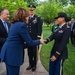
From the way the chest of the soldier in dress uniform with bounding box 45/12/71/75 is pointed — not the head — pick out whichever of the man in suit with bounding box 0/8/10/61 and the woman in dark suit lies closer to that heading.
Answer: the woman in dark suit

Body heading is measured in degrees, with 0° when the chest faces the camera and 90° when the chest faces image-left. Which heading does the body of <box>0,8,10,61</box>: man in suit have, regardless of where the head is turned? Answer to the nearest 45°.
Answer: approximately 315°

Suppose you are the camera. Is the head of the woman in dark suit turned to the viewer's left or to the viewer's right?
to the viewer's right

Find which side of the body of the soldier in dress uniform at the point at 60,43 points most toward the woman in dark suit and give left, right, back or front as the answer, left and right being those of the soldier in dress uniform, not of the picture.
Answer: front

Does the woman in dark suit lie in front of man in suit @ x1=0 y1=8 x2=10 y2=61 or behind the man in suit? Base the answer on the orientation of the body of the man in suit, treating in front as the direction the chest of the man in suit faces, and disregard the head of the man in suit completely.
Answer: in front

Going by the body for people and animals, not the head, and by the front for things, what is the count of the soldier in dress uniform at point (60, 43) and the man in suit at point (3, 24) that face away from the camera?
0

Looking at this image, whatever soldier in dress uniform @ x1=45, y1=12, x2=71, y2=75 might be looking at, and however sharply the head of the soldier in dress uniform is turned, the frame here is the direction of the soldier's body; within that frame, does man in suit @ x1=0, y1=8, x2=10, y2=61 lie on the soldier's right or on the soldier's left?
on the soldier's right

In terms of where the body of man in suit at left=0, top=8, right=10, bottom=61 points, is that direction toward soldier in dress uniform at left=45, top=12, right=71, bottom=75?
yes
